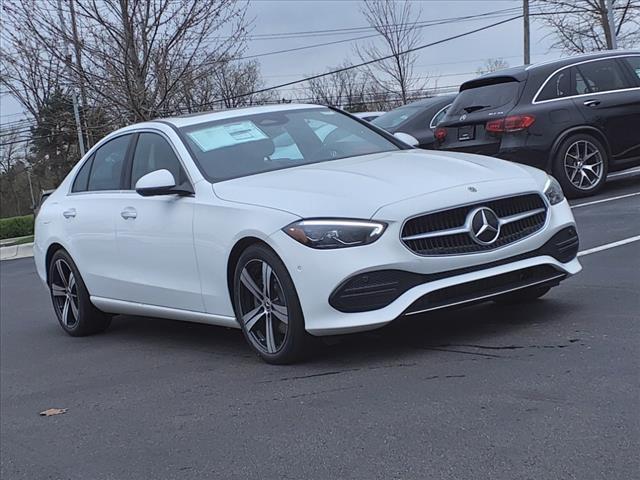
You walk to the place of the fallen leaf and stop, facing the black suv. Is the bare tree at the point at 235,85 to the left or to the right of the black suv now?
left

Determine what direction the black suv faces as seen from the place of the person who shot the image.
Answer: facing away from the viewer and to the right of the viewer

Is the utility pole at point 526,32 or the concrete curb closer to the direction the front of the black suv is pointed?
the utility pole

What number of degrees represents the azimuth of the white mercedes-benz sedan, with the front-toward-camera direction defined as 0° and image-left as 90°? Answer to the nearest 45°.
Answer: approximately 315°

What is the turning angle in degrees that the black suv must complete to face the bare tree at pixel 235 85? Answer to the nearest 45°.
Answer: approximately 90° to its left

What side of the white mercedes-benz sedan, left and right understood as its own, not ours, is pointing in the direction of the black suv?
left

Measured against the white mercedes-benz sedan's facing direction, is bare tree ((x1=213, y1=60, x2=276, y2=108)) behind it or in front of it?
behind

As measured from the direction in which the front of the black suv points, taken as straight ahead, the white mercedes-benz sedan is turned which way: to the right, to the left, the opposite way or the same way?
to the right

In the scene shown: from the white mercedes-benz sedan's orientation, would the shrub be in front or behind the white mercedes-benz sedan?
behind

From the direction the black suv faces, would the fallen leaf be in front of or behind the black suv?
behind

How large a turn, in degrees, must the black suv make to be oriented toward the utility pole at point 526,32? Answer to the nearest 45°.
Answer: approximately 45° to its left
